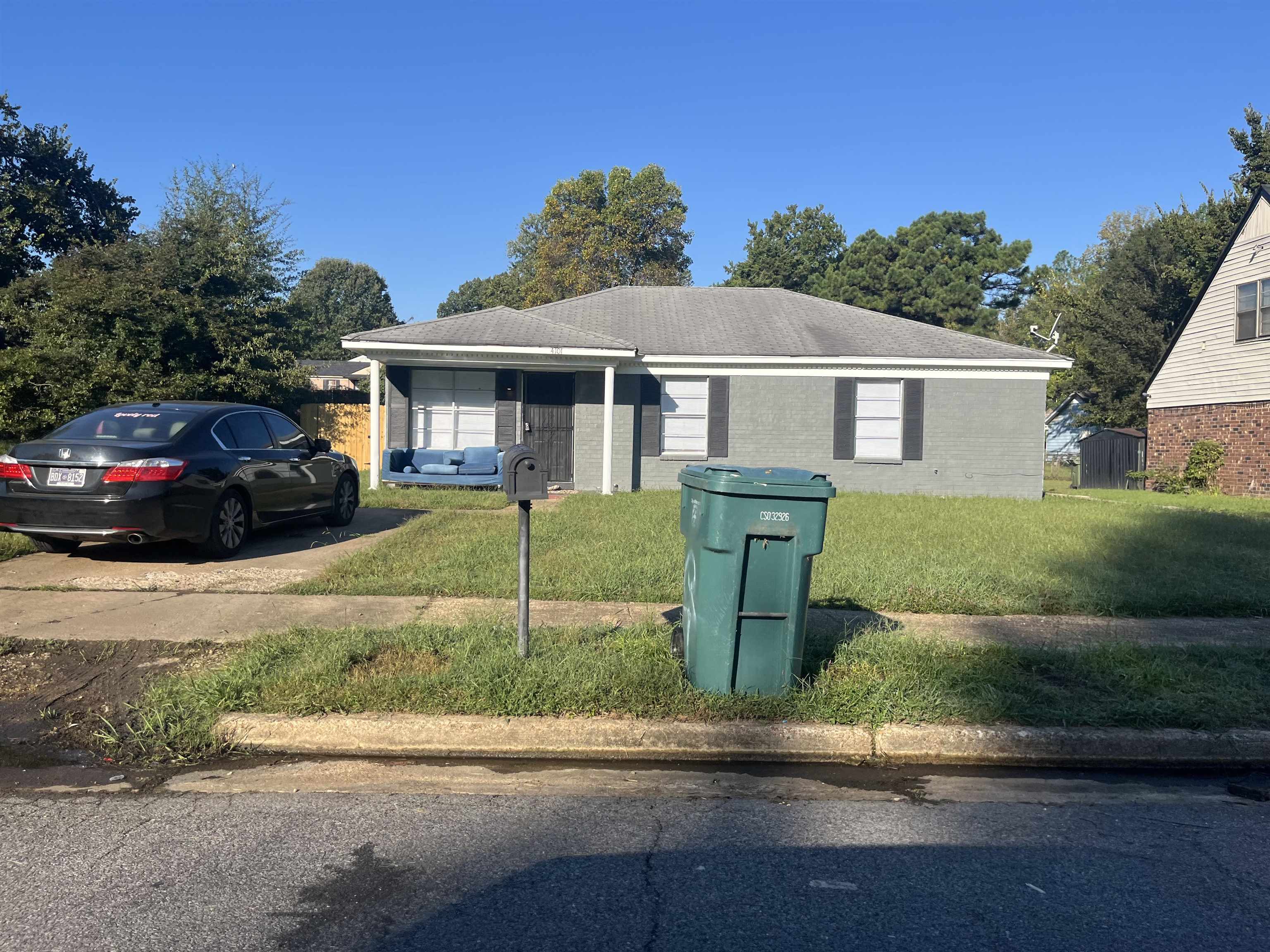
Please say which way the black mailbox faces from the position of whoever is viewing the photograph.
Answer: facing the viewer

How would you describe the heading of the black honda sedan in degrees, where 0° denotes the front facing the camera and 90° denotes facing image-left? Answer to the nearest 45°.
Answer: approximately 225°

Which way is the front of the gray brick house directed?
toward the camera

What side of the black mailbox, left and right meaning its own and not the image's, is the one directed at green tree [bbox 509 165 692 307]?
back

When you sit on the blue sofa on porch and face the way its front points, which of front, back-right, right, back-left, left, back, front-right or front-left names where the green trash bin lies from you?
front

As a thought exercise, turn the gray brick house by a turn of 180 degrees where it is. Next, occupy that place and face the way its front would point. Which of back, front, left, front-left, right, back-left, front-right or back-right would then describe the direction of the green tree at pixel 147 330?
left

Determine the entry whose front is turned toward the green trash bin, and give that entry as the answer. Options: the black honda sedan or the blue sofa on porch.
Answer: the blue sofa on porch

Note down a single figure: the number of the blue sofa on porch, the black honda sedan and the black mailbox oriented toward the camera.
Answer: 2

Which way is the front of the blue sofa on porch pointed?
toward the camera

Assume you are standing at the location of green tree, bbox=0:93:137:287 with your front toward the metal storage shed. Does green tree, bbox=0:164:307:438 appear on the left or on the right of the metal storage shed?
right
